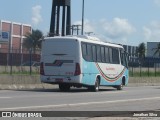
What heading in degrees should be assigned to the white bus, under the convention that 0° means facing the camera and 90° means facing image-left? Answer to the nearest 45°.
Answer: approximately 225°

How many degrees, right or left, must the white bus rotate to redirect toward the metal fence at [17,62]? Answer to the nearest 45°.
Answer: approximately 90° to its left
